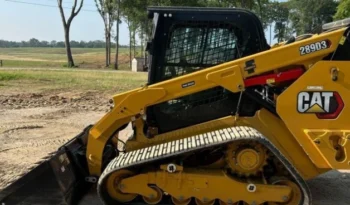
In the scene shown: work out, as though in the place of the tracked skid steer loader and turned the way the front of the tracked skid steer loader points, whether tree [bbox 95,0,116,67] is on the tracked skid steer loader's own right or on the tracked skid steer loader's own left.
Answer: on the tracked skid steer loader's own right

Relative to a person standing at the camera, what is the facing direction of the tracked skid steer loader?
facing to the left of the viewer
